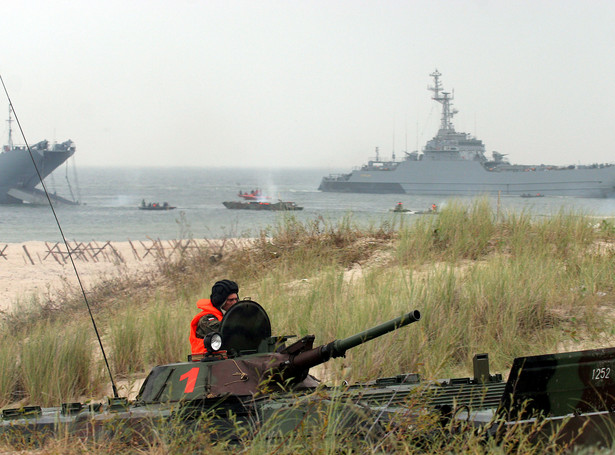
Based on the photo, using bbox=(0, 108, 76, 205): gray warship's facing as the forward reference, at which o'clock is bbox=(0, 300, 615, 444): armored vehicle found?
The armored vehicle is roughly at 3 o'clock from the gray warship.

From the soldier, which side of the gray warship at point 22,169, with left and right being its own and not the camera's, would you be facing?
right

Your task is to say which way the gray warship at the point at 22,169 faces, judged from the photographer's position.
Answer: facing to the right of the viewer
